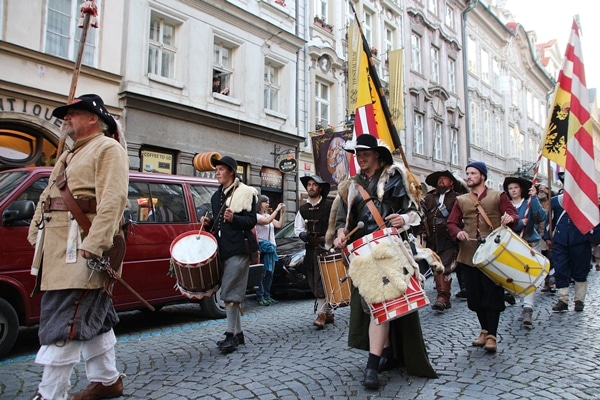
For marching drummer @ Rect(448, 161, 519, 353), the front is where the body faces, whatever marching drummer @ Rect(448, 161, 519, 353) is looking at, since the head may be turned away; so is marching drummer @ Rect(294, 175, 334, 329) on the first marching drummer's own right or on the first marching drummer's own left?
on the first marching drummer's own right

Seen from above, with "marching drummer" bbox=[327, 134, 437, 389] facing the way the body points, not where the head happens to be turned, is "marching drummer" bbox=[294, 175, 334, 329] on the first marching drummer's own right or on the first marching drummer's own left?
on the first marching drummer's own right

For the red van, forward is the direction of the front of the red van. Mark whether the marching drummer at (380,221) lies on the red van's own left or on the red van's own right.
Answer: on the red van's own left

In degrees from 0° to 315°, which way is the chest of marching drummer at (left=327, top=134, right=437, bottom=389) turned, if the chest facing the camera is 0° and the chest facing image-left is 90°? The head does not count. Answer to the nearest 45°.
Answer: approximately 45°

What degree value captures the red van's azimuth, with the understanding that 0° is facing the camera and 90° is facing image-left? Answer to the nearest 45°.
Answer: approximately 45°

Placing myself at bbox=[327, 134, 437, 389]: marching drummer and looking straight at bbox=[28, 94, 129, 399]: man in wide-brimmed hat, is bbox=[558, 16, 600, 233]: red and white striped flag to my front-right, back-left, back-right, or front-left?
back-right

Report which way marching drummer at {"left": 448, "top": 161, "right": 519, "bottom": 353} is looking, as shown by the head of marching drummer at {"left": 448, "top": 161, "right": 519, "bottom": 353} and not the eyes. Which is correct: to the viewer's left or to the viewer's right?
to the viewer's left

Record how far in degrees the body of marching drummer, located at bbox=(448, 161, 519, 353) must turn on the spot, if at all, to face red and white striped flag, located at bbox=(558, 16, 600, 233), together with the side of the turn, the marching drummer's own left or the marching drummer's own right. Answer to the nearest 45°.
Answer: approximately 135° to the marching drummer's own left

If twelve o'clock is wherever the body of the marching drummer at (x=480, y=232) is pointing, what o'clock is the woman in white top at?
The woman in white top is roughly at 4 o'clock from the marching drummer.

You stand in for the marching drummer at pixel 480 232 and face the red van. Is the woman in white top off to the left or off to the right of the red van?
right
